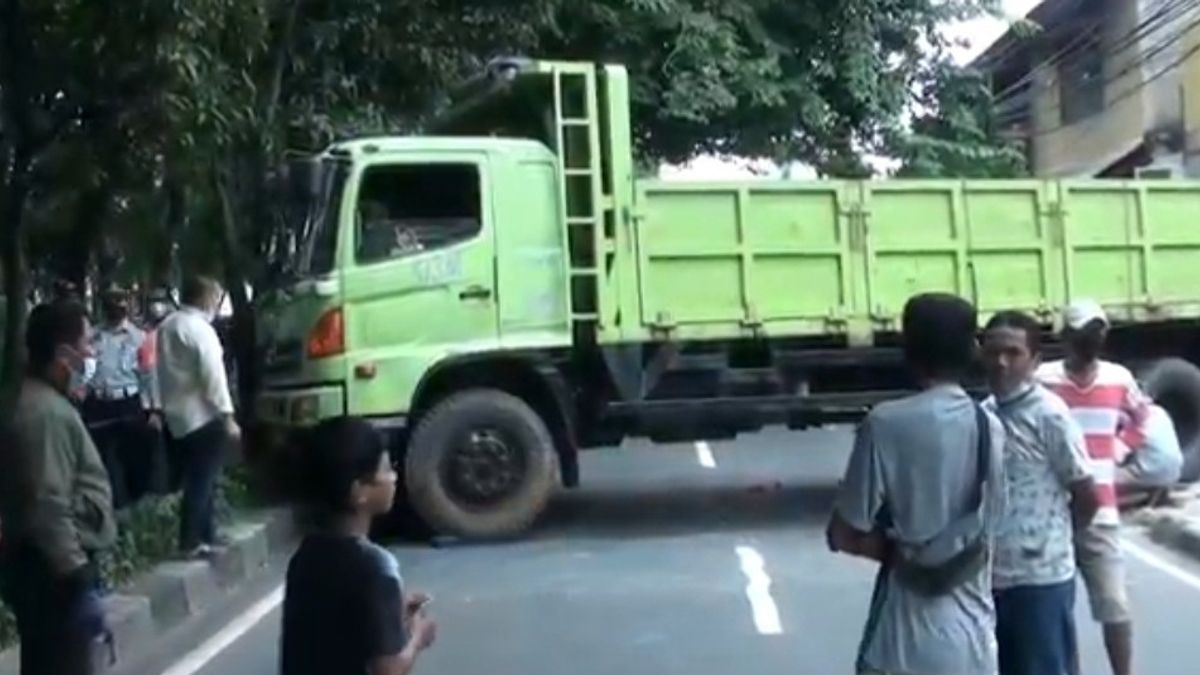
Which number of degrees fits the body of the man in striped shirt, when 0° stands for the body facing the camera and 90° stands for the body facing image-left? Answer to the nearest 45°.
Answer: approximately 0°

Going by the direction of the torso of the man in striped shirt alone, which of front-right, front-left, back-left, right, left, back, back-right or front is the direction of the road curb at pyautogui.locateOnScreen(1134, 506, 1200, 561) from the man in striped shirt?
back

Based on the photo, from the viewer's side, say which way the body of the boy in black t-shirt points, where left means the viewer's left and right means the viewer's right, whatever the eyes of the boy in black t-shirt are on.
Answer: facing away from the viewer and to the right of the viewer

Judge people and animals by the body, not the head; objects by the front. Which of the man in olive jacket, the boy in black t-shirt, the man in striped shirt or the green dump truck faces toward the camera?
the man in striped shirt

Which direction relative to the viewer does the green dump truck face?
to the viewer's left

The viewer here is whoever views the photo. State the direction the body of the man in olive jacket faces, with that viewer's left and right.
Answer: facing to the right of the viewer

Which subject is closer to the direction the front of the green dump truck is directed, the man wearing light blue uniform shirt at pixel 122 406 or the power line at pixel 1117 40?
the man wearing light blue uniform shirt

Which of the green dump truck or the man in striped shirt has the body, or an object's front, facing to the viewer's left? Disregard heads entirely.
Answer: the green dump truck
